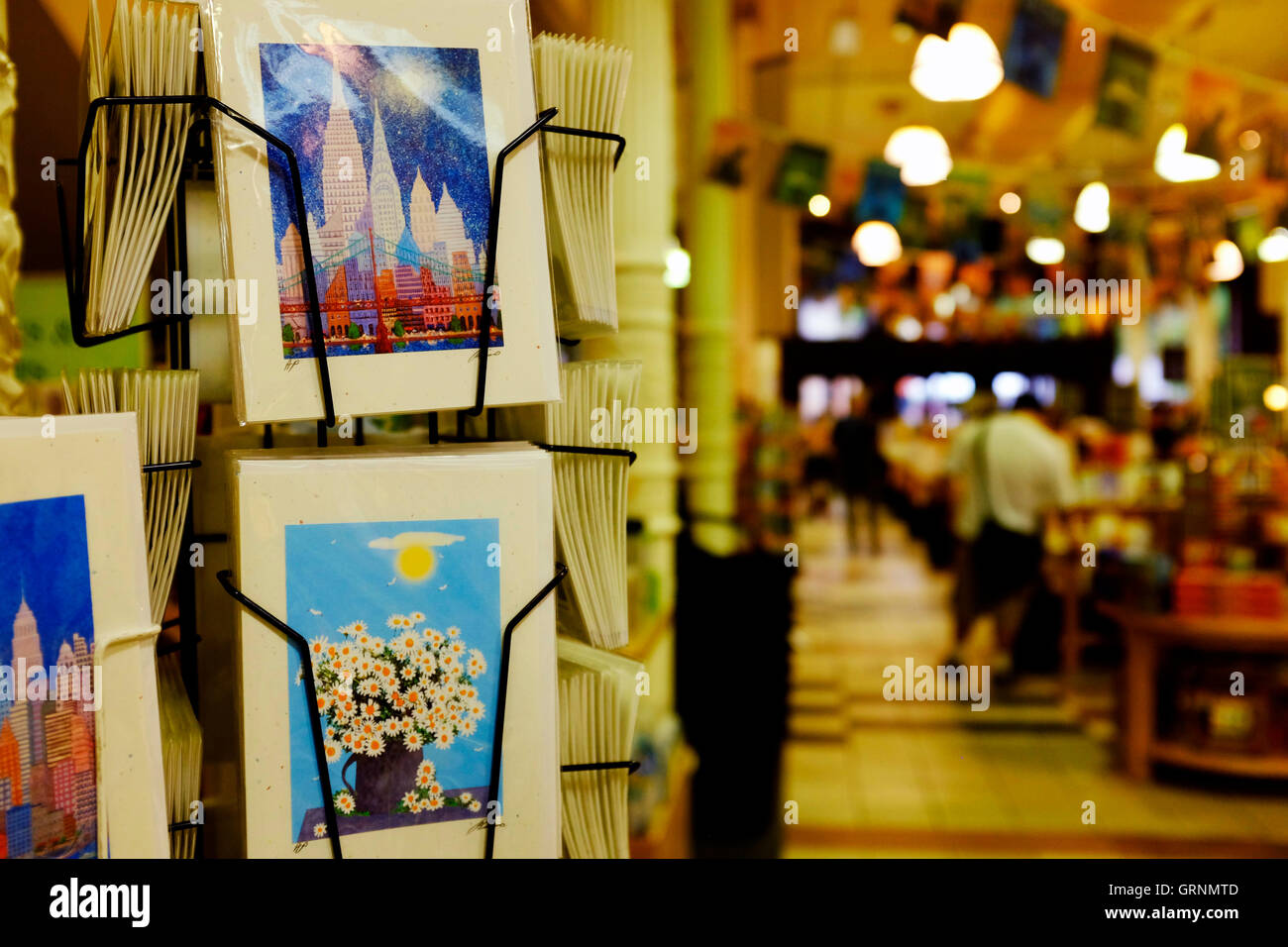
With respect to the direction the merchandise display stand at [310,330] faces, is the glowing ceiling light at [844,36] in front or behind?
behind

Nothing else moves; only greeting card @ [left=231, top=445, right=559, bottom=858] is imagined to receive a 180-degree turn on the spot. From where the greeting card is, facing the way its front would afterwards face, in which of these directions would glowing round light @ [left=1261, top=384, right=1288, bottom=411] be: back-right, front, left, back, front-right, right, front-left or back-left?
front-right

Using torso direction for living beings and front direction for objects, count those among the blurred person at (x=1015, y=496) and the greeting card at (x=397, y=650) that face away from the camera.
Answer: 1

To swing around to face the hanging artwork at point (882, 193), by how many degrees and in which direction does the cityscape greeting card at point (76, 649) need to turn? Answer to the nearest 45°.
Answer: approximately 135° to its left

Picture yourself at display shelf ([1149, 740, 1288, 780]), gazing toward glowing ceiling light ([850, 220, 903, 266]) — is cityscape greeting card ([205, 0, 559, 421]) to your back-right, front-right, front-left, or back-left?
back-left

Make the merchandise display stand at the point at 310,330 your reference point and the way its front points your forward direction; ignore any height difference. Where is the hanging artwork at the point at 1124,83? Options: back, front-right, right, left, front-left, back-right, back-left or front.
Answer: back-left

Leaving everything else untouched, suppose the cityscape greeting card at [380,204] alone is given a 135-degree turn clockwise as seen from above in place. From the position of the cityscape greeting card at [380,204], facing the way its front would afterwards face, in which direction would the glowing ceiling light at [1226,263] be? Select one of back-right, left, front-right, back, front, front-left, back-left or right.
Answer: right

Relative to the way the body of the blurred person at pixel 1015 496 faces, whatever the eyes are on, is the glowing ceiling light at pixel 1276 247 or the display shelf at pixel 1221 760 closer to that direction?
the glowing ceiling light
